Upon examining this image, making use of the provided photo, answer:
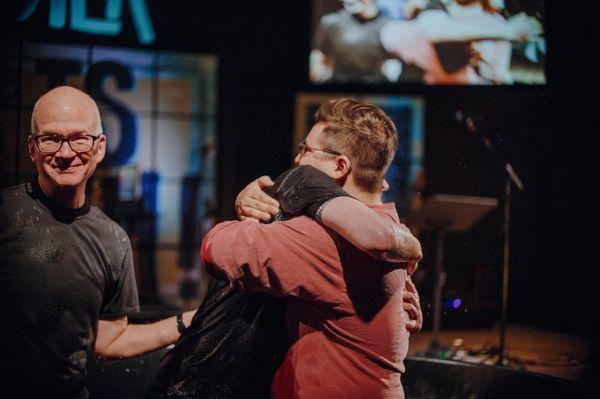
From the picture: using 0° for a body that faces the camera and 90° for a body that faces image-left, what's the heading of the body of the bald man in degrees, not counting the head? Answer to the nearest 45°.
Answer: approximately 0°

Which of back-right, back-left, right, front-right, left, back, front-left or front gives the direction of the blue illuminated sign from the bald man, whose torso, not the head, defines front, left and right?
back

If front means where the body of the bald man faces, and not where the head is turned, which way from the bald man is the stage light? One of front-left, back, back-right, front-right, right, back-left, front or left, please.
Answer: back-left

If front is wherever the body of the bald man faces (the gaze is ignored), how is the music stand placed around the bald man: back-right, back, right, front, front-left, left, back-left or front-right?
back-left

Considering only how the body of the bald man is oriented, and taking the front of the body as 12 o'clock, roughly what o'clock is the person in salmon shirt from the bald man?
The person in salmon shirt is roughly at 10 o'clock from the bald man.
